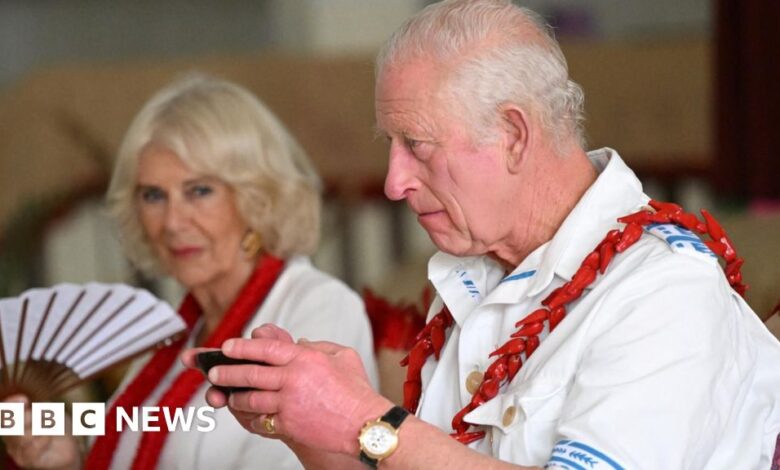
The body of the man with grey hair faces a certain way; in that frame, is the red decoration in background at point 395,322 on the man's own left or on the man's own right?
on the man's own right

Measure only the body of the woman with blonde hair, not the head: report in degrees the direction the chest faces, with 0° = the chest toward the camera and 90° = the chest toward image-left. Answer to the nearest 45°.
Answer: approximately 45°

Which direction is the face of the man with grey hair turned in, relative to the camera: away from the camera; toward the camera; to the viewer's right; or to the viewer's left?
to the viewer's left

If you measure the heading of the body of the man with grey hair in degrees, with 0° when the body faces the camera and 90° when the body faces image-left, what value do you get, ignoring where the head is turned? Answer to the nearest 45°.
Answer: approximately 45°

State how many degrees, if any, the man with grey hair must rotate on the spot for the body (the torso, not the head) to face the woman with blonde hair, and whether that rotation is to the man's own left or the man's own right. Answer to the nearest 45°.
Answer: approximately 90° to the man's own right

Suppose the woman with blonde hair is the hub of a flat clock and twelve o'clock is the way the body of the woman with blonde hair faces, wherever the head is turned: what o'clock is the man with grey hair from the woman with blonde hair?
The man with grey hair is roughly at 10 o'clock from the woman with blonde hair.
